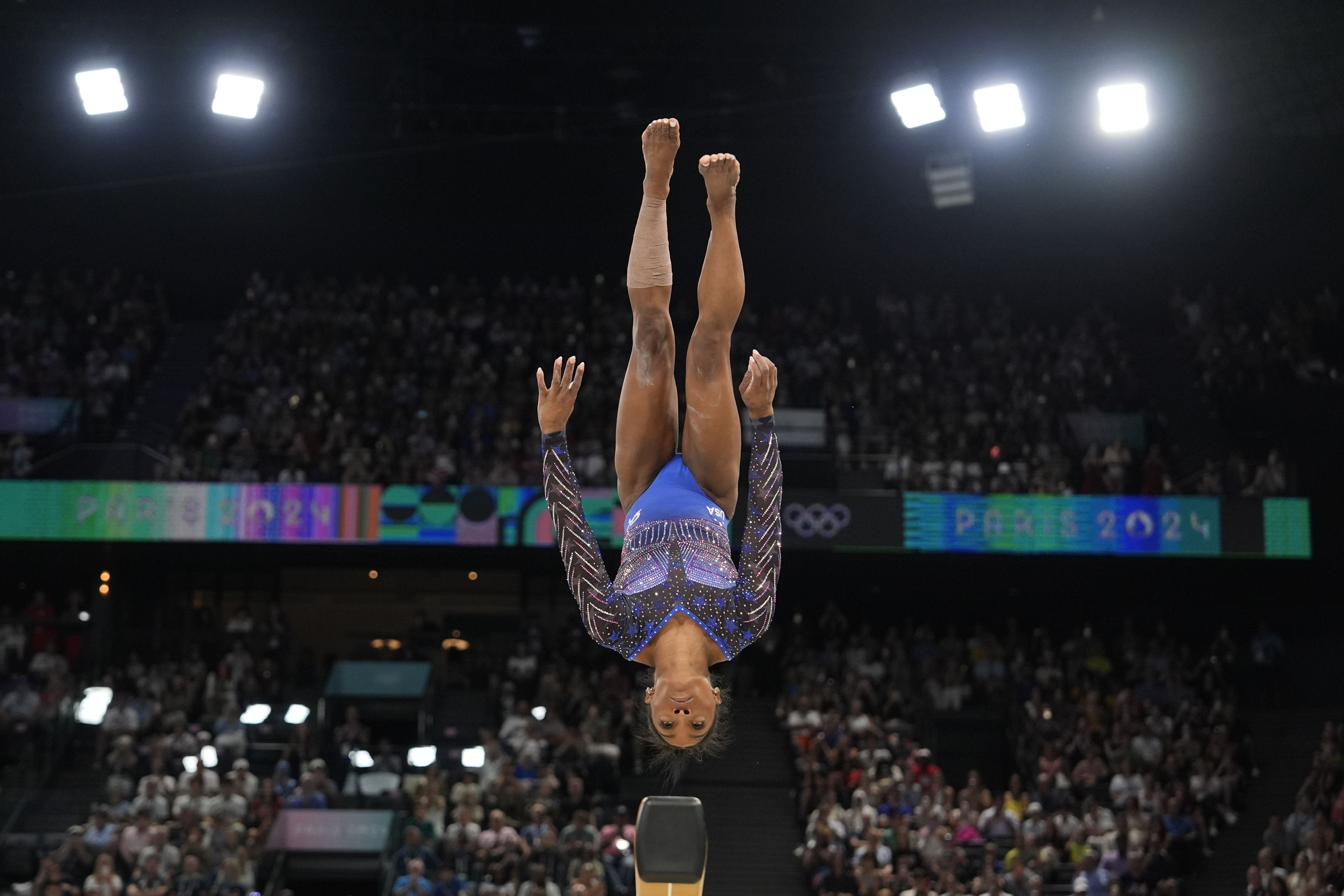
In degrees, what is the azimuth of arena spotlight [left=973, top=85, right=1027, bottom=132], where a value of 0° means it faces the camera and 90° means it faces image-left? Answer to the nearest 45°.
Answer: approximately 0°

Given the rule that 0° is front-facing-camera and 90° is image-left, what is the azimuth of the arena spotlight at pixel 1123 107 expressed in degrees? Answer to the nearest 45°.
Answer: approximately 0°
